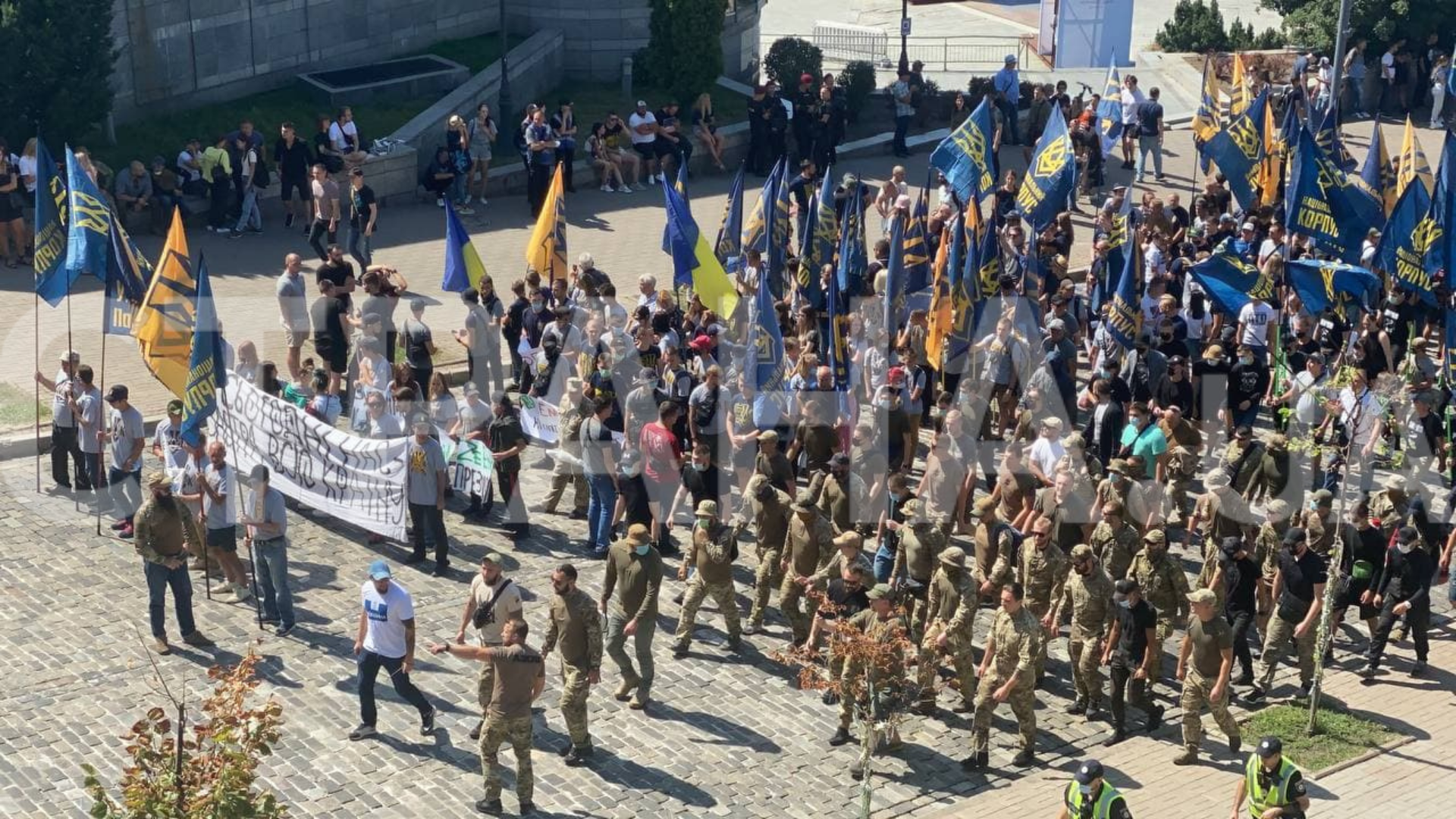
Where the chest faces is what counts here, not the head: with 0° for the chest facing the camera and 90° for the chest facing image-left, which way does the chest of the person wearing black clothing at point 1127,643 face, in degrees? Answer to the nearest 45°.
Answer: approximately 45°

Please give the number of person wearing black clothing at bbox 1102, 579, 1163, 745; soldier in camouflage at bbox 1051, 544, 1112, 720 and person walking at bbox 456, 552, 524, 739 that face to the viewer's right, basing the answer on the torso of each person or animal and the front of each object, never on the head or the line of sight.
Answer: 0

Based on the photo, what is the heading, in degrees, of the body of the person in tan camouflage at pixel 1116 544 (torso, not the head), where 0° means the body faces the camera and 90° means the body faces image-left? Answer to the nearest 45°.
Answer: approximately 45°

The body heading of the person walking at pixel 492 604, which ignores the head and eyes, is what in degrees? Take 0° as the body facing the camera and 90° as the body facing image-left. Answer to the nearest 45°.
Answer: approximately 45°

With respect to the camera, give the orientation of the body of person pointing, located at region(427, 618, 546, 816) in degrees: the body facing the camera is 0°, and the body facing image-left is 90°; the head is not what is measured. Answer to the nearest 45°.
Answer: approximately 135°

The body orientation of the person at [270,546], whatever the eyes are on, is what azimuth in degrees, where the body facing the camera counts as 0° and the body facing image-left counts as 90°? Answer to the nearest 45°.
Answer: approximately 45°

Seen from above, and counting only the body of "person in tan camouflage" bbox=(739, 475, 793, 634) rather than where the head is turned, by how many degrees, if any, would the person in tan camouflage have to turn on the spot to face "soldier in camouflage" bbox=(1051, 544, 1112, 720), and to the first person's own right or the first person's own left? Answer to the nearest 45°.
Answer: approximately 90° to the first person's own left

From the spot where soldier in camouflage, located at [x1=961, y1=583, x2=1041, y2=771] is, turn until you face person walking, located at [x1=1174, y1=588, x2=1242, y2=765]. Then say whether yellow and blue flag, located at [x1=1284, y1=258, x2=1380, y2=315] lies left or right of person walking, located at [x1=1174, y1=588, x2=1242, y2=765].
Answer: left

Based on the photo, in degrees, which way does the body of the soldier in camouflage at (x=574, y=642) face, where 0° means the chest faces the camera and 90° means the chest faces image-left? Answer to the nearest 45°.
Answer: approximately 45°

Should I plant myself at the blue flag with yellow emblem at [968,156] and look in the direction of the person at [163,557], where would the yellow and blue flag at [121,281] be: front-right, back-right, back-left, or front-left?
front-right

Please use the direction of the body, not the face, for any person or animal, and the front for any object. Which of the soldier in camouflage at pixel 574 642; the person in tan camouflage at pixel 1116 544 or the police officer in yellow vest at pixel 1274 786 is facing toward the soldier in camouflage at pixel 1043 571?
the person in tan camouflage

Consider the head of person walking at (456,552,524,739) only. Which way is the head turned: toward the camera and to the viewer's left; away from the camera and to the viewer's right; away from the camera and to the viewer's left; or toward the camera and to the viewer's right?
toward the camera and to the viewer's left

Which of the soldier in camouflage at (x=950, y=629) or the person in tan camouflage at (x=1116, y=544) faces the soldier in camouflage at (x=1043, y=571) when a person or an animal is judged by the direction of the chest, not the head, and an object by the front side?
the person in tan camouflage
